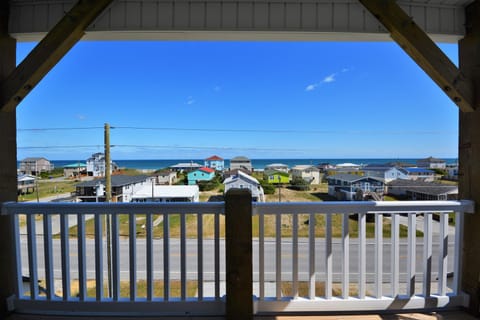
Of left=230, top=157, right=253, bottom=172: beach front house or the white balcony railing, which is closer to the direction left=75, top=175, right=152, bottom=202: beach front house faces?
the white balcony railing

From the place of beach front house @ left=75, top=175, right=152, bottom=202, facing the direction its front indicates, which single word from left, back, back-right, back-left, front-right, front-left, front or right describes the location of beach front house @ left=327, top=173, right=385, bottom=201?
left

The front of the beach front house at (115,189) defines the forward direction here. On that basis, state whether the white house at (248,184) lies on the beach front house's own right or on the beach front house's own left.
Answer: on the beach front house's own left

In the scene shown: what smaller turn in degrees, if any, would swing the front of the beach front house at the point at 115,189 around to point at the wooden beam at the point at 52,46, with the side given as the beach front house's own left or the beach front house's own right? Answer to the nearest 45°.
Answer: approximately 45° to the beach front house's own left

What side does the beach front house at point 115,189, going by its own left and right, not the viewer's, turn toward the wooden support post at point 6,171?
front

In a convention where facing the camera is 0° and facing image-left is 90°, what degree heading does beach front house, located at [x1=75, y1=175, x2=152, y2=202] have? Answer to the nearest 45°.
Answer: approximately 45°
